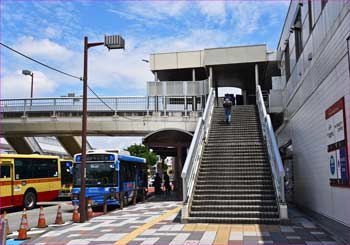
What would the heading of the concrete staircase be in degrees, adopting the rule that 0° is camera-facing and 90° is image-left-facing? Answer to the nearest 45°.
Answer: approximately 0°

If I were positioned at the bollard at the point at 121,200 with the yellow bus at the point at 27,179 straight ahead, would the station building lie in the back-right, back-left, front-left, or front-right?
back-left

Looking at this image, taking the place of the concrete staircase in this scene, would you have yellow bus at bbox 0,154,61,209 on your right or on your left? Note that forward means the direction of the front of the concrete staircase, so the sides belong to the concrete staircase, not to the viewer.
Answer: on your right

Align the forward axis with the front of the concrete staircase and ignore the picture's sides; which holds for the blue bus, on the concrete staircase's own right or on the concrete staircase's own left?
on the concrete staircase's own right

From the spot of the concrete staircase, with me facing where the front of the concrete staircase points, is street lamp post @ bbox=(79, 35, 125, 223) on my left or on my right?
on my right

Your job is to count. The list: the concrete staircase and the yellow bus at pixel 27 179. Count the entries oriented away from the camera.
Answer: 0

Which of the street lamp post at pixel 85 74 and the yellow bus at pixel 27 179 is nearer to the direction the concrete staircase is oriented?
the street lamp post
